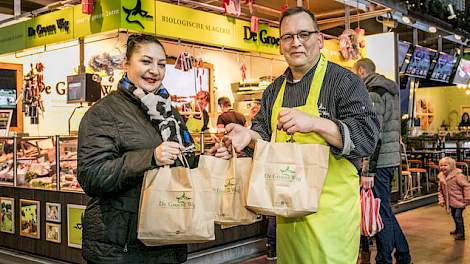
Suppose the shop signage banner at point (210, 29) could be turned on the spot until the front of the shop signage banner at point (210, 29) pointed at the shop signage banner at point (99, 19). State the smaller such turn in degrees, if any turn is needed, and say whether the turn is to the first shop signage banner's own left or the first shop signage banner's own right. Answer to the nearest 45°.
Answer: approximately 90° to the first shop signage banner's own right

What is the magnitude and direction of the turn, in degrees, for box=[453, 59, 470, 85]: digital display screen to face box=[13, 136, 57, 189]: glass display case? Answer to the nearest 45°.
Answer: approximately 90° to its right

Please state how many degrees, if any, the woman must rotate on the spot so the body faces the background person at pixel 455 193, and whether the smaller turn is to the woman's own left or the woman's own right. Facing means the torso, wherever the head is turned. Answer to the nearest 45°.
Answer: approximately 90° to the woman's own left

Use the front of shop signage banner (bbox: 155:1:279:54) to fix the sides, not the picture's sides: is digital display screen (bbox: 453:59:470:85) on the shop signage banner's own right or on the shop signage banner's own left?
on the shop signage banner's own left

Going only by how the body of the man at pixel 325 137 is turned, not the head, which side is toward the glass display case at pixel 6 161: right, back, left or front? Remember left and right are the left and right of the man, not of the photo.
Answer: right

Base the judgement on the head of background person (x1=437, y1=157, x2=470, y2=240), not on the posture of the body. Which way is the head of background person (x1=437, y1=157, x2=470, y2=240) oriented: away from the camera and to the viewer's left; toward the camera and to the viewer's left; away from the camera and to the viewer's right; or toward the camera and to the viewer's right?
toward the camera and to the viewer's left

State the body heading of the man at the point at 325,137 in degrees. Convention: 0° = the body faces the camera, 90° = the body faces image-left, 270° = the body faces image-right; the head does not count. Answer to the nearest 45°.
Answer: approximately 45°

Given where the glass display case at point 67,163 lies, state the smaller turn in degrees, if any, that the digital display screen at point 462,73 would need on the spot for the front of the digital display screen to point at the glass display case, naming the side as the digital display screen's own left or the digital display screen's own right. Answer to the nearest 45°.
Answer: approximately 45° to the digital display screen's own right
